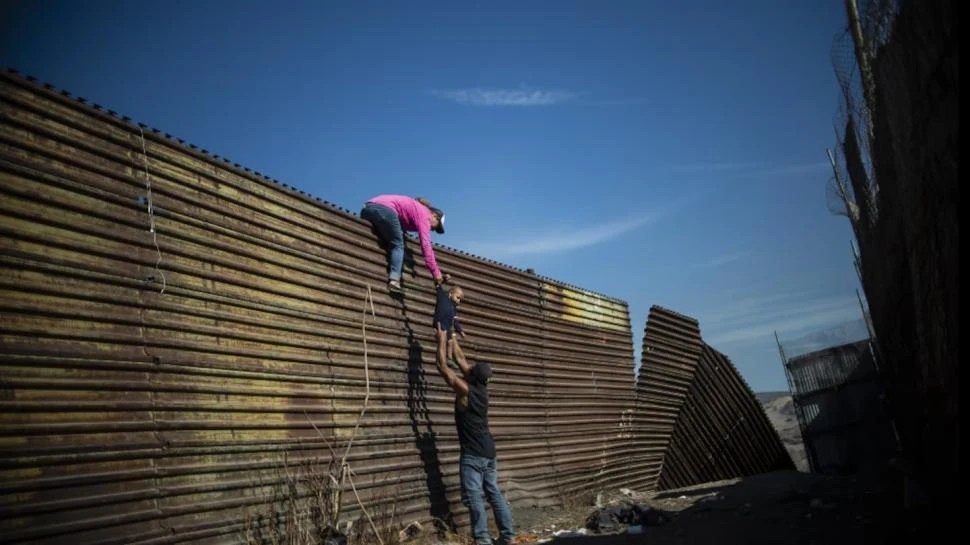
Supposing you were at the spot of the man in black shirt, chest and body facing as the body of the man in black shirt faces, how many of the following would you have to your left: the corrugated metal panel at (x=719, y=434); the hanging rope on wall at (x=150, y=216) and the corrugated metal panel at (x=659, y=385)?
1

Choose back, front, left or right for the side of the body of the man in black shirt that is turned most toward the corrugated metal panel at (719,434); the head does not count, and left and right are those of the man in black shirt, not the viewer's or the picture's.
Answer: right

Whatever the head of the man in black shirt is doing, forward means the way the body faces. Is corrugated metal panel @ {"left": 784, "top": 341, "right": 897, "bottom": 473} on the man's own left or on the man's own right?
on the man's own right

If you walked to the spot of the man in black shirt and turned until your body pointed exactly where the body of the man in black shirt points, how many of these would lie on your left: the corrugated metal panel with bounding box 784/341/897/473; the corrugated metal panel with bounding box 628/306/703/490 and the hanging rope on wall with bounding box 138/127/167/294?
1

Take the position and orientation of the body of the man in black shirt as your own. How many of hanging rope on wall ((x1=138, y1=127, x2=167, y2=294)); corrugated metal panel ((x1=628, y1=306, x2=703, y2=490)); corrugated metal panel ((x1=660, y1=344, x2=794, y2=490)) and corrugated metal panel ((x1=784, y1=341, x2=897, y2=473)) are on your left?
1

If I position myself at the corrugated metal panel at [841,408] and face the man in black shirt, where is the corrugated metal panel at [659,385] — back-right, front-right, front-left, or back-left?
front-right

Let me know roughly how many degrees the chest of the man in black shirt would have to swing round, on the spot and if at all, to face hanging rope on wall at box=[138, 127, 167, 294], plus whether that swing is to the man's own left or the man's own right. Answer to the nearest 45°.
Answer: approximately 90° to the man's own left

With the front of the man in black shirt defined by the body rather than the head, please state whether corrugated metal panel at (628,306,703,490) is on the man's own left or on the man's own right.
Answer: on the man's own right

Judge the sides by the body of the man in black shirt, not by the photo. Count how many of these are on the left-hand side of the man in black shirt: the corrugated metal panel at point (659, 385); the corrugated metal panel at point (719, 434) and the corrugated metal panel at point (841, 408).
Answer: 0

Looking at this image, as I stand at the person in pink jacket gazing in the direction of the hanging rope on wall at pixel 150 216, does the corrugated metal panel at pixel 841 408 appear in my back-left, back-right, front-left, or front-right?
back-left

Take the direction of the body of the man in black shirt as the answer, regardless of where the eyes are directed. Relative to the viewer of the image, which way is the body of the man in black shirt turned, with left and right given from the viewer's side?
facing away from the viewer and to the left of the viewer
